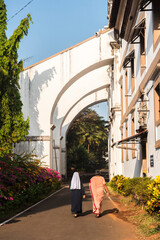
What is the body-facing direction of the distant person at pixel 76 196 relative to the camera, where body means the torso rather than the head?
away from the camera

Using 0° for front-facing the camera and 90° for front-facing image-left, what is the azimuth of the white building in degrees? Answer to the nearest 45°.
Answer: approximately 90°

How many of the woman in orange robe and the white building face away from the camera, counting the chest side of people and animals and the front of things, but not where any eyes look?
1

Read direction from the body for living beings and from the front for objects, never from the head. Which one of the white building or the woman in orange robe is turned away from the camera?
the woman in orange robe

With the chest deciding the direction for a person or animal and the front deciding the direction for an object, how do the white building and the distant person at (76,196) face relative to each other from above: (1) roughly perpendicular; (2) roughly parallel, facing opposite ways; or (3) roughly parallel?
roughly perpendicular

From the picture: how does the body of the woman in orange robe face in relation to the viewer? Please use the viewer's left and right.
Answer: facing away from the viewer

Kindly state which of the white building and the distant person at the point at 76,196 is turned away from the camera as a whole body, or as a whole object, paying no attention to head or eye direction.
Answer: the distant person
